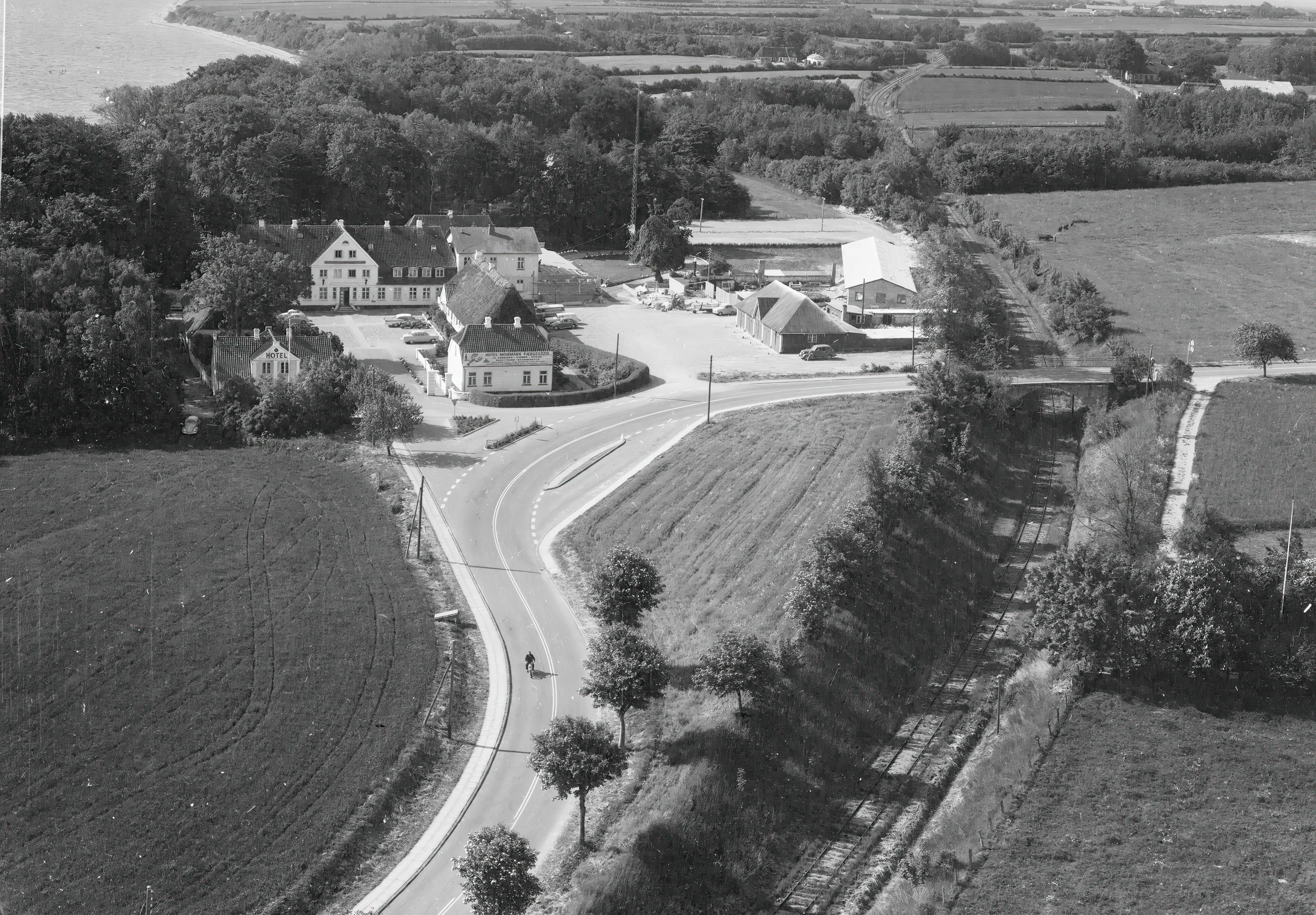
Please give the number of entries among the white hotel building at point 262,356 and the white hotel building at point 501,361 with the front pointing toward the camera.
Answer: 2

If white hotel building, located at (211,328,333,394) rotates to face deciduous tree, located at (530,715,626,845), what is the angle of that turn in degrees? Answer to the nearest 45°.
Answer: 0° — it already faces it

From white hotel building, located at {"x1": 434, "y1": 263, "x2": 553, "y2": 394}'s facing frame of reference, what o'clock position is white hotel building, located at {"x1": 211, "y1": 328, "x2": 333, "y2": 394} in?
white hotel building, located at {"x1": 211, "y1": 328, "x2": 333, "y2": 394} is roughly at 3 o'clock from white hotel building, located at {"x1": 434, "y1": 263, "x2": 553, "y2": 394}.

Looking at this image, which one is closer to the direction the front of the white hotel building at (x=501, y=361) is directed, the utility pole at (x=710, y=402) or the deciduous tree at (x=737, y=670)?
the deciduous tree

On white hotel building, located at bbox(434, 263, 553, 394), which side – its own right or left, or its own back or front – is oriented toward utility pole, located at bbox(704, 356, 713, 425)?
left

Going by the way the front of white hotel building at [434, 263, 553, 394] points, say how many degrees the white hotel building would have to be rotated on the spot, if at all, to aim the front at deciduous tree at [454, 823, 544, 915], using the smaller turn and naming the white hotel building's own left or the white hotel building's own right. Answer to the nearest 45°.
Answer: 0° — it already faces it

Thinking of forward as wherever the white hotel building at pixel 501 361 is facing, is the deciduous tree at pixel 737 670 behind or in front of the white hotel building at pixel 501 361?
in front

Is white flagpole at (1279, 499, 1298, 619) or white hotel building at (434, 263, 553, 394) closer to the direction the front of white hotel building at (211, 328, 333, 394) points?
the white flagpole

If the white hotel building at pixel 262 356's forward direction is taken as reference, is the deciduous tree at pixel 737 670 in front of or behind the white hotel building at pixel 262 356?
in front

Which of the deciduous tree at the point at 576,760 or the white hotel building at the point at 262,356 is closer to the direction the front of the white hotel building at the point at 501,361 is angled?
the deciduous tree

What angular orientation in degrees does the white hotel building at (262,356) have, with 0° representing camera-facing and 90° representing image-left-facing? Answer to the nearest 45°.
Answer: approximately 0°

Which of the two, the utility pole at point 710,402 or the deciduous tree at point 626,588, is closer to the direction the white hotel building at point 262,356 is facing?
the deciduous tree

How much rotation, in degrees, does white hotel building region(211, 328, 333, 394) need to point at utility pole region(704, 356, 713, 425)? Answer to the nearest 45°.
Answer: approximately 90° to its left

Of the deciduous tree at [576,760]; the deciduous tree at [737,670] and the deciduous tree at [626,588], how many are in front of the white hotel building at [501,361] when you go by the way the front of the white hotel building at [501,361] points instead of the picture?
3

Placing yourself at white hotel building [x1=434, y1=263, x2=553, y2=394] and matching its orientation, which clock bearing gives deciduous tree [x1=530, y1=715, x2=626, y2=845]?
The deciduous tree is roughly at 12 o'clock from the white hotel building.
